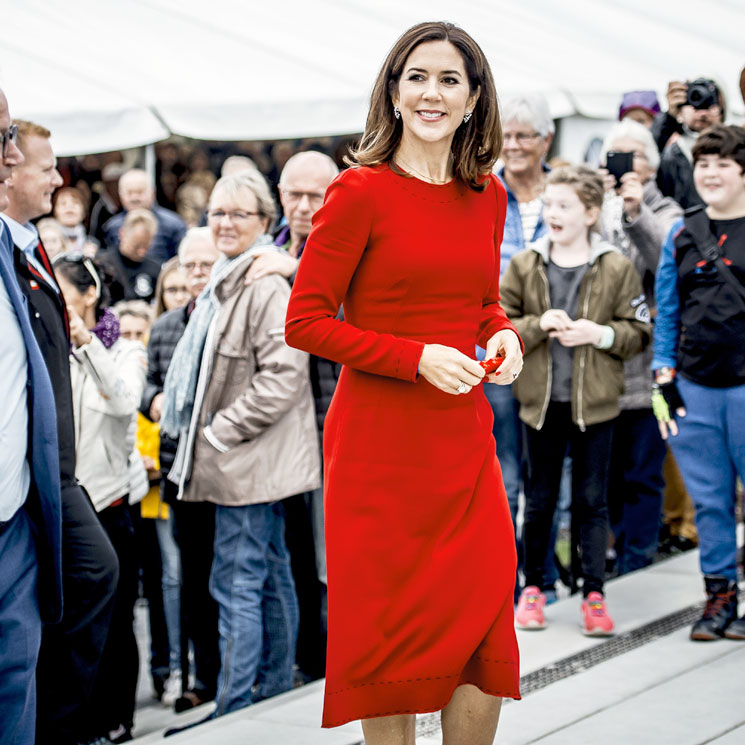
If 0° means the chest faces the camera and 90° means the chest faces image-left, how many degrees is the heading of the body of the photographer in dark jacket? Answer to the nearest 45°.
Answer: approximately 0°

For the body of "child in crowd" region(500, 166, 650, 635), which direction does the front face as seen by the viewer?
toward the camera

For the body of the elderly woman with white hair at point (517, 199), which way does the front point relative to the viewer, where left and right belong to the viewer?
facing the viewer and to the left of the viewer

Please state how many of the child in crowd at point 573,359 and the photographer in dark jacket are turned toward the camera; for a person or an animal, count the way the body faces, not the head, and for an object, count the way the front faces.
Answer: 2

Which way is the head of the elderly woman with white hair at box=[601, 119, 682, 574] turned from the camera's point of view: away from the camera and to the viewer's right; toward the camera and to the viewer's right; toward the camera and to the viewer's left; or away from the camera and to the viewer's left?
toward the camera and to the viewer's left

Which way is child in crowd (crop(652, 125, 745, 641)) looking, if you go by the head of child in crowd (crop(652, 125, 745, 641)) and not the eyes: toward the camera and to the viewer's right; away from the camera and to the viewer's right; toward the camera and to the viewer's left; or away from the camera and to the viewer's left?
toward the camera and to the viewer's left

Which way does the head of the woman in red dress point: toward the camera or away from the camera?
toward the camera

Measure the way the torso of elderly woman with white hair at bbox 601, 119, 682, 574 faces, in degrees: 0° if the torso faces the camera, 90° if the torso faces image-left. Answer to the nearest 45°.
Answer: approximately 45°

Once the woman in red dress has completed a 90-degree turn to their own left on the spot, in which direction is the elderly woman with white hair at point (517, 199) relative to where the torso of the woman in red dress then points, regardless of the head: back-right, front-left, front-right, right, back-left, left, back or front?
front-left

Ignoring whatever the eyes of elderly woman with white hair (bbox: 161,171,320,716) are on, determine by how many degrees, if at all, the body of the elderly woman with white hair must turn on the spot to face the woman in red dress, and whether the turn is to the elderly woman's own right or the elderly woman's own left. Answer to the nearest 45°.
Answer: approximately 45° to the elderly woman's own left

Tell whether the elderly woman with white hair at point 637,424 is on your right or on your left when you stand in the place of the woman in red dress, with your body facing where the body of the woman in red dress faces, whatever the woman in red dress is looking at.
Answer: on your left

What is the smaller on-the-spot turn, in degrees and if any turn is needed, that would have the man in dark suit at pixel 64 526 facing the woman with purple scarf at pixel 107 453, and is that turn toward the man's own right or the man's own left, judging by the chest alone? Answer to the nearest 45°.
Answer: approximately 135° to the man's own left

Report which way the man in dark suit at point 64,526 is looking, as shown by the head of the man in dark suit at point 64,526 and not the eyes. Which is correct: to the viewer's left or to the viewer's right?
to the viewer's right

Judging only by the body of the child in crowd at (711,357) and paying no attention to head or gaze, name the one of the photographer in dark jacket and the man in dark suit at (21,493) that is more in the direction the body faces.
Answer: the man in dark suit

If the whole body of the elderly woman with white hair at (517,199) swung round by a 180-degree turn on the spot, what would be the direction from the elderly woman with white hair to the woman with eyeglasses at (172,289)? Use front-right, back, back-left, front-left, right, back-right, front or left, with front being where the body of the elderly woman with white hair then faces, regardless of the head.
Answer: front-left
